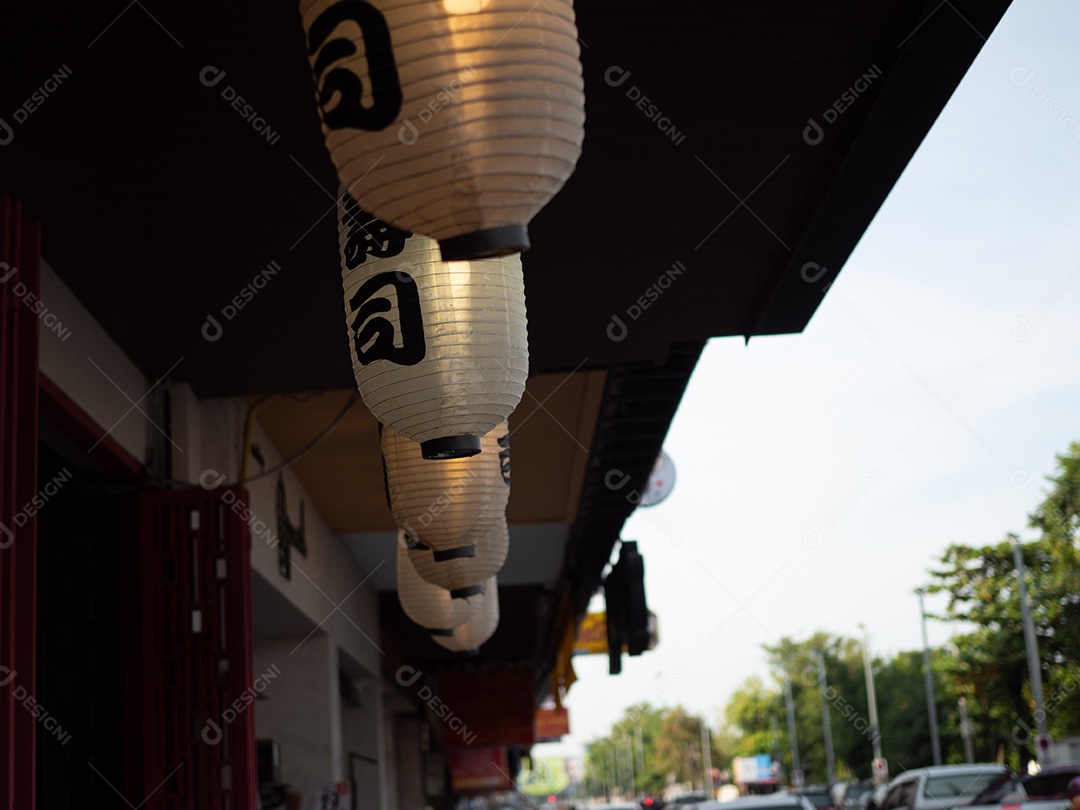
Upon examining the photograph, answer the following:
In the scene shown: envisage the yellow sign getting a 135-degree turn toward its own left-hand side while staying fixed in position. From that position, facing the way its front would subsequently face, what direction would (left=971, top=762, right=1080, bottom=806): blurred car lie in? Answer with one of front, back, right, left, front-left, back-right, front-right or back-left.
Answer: right

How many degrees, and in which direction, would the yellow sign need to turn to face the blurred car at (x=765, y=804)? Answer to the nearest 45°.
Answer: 0° — it already faces it

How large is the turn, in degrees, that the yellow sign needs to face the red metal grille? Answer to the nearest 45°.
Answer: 0° — it already faces it

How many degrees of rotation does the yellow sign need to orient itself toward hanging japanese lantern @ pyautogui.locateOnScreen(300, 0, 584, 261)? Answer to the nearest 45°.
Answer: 0° — it already faces it

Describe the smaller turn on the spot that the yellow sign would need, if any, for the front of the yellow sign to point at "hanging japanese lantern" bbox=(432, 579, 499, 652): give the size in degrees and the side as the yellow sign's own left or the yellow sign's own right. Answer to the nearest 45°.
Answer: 0° — it already faces it

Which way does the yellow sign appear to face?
toward the camera

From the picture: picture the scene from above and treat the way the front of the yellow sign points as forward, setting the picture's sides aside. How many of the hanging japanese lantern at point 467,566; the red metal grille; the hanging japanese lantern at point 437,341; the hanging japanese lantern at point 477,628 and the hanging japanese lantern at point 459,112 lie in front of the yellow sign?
5

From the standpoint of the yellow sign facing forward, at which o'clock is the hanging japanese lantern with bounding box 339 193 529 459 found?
The hanging japanese lantern is roughly at 12 o'clock from the yellow sign.

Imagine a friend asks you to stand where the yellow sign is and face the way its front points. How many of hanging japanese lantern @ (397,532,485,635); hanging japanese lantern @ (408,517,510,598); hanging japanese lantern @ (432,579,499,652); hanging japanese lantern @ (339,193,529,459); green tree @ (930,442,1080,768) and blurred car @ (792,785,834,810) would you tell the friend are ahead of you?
4

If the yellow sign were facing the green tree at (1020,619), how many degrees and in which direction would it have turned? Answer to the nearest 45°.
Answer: approximately 135° to its left

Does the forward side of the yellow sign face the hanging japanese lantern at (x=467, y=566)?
yes
